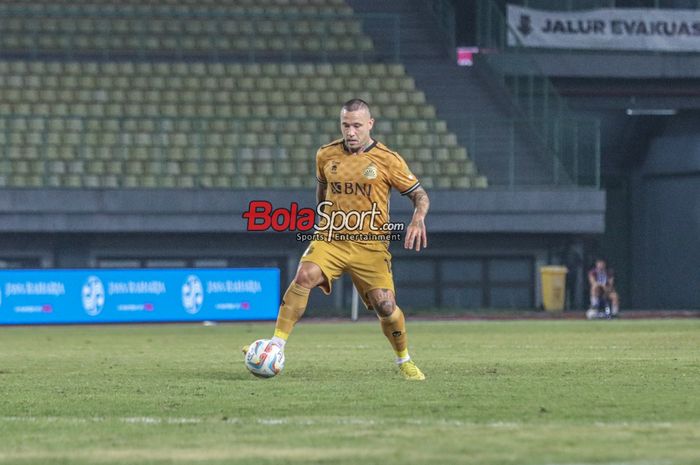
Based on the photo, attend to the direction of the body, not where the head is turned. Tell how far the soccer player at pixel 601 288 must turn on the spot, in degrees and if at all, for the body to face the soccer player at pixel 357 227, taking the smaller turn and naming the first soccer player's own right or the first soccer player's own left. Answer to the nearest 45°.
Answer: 0° — they already face them

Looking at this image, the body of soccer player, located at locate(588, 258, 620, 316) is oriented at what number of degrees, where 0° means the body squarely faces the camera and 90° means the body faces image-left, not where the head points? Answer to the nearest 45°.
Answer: approximately 0°

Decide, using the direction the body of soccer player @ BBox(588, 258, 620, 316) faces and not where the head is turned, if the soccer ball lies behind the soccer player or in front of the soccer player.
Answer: in front

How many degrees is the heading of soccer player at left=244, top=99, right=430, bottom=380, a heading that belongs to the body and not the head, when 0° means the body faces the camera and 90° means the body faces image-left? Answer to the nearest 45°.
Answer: approximately 0°

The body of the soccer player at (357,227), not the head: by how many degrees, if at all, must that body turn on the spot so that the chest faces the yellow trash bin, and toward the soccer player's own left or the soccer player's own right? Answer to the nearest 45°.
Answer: approximately 180°

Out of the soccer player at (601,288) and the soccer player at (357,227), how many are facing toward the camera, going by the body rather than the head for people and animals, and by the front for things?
2

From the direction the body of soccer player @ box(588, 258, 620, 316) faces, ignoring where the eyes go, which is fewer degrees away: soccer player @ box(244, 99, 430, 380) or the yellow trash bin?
the soccer player

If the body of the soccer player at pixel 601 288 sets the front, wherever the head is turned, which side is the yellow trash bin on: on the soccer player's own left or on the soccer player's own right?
on the soccer player's own right
